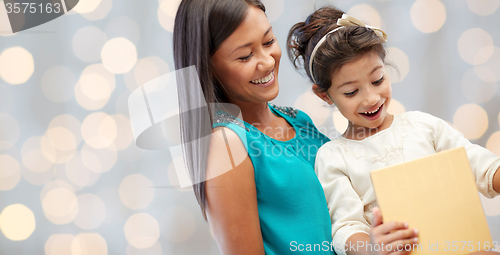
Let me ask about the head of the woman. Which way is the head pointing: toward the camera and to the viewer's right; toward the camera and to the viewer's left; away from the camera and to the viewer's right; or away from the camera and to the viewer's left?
toward the camera and to the viewer's right

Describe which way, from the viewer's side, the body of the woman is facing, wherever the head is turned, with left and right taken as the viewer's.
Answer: facing the viewer and to the right of the viewer
